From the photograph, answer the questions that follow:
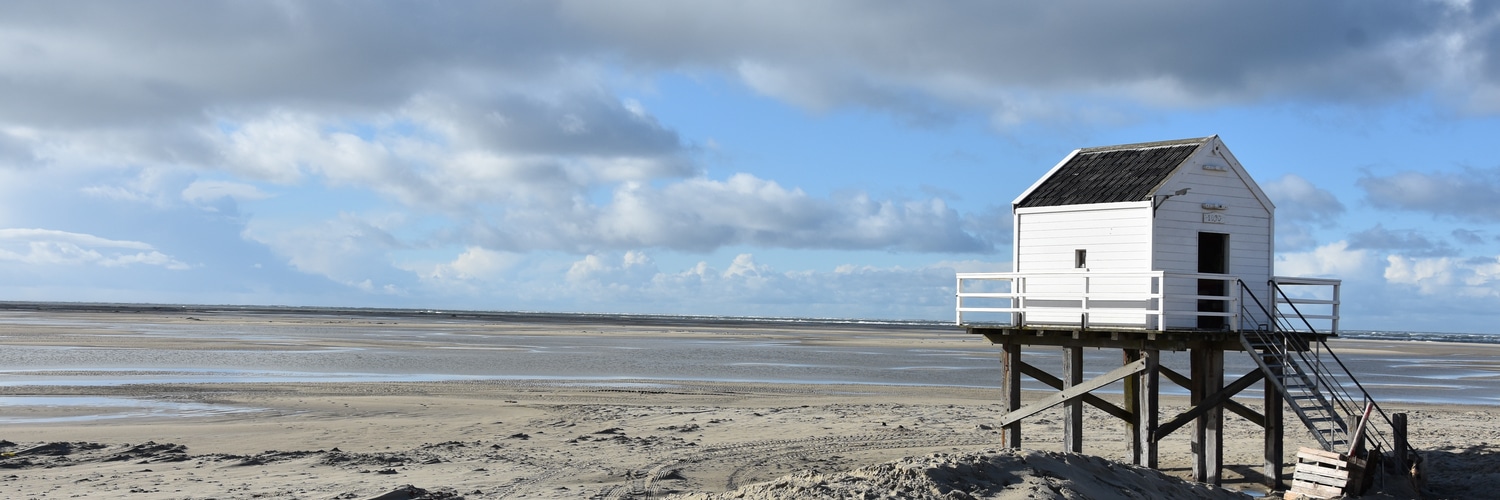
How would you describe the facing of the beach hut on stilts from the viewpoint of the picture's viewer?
facing the viewer and to the right of the viewer

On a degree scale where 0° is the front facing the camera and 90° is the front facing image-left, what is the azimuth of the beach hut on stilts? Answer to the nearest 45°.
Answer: approximately 315°
